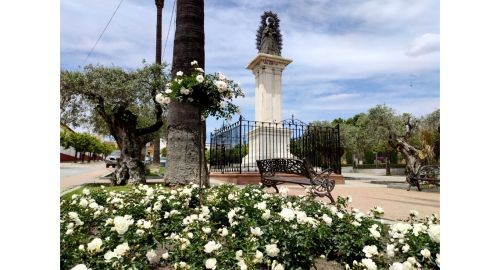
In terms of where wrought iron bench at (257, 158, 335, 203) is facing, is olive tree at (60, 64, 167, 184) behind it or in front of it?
behind

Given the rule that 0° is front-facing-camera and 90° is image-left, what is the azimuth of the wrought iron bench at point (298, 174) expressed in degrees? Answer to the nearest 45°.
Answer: approximately 315°

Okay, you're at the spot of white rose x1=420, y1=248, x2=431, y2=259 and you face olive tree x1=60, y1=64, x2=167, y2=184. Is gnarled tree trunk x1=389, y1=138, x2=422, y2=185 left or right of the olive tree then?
right

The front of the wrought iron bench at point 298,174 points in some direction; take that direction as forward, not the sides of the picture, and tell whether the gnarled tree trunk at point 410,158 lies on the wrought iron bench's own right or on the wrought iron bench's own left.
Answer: on the wrought iron bench's own left

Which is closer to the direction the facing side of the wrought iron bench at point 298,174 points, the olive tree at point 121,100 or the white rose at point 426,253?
the white rose
